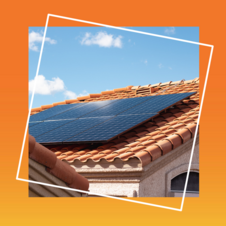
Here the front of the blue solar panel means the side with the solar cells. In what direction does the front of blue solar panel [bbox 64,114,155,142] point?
toward the camera

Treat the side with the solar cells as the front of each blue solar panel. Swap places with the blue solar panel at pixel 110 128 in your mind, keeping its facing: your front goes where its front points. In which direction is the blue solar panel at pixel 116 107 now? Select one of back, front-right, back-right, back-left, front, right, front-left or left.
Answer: back

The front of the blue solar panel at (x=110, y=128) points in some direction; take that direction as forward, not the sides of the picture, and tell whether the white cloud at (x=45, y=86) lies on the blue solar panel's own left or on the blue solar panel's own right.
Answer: on the blue solar panel's own right

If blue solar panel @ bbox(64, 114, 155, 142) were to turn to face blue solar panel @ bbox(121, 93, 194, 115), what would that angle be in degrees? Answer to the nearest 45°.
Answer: approximately 135° to its left
